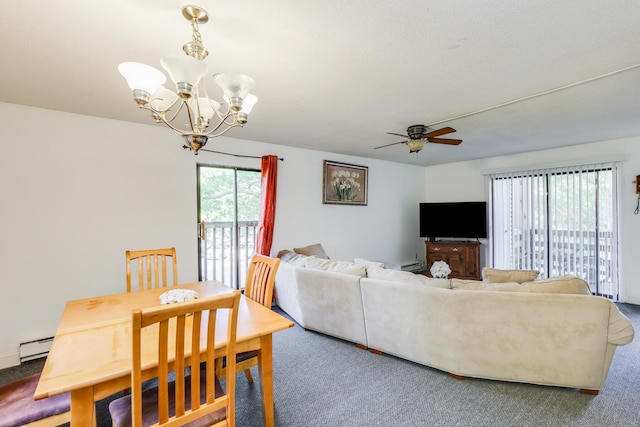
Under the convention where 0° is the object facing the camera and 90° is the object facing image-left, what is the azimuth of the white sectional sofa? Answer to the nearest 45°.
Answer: approximately 225°

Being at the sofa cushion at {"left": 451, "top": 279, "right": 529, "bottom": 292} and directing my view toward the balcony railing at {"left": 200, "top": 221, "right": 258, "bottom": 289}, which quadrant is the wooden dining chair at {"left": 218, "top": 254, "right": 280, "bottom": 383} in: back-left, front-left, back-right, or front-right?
front-left

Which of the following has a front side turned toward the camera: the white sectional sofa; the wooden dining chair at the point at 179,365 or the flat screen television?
the flat screen television

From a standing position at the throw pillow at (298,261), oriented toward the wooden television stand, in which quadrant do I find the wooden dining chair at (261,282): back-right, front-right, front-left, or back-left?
back-right

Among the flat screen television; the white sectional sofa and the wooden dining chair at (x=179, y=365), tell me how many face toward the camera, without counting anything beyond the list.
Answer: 1

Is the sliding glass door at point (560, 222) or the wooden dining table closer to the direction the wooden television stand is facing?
the wooden dining table

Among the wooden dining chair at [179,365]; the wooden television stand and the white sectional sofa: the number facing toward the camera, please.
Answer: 1

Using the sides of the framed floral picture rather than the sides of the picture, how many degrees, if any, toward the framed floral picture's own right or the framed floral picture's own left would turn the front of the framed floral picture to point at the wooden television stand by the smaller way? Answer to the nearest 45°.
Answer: approximately 45° to the framed floral picture's own left

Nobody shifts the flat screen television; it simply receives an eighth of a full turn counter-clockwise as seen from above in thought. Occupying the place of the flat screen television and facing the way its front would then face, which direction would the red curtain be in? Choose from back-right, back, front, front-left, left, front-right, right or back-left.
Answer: right

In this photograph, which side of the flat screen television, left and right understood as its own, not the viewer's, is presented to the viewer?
front

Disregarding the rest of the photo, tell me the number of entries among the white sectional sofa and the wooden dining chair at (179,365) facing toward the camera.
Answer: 0

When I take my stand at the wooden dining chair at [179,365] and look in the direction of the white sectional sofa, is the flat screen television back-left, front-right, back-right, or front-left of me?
front-left

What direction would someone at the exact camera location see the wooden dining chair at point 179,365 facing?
facing away from the viewer and to the left of the viewer

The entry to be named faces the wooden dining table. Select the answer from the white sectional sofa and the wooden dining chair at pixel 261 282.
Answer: the wooden dining chair

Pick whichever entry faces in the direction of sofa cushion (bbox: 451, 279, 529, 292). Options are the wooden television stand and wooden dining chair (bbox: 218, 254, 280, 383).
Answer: the wooden television stand

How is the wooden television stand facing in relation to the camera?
toward the camera
